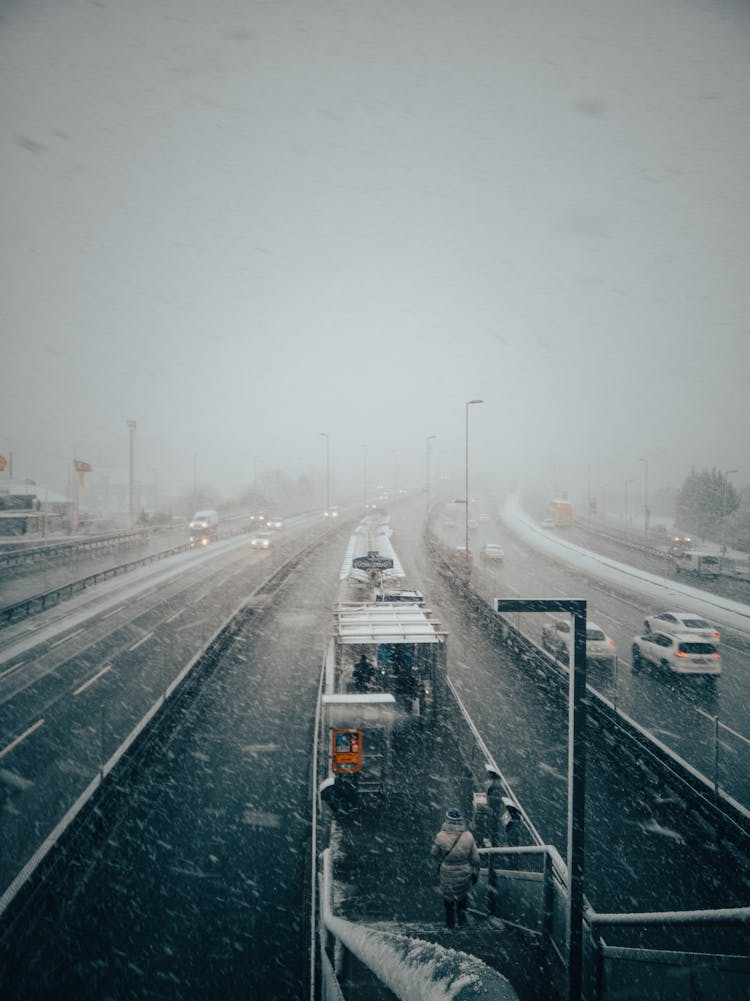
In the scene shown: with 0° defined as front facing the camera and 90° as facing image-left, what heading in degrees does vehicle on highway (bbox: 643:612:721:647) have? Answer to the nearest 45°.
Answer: approximately 135°

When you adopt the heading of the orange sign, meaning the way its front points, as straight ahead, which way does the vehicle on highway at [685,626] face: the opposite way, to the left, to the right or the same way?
the opposite way

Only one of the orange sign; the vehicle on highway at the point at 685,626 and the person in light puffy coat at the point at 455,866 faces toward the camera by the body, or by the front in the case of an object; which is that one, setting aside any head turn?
the orange sign

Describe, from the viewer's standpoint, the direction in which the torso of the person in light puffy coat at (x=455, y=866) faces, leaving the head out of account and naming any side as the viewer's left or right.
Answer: facing away from the viewer

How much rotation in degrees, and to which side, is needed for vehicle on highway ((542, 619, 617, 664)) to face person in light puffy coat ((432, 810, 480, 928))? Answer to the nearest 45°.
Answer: approximately 135° to its left

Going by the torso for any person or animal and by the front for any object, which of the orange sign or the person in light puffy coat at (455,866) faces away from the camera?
the person in light puffy coat

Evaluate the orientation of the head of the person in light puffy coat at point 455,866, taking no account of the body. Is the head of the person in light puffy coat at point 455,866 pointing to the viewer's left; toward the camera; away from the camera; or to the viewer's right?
away from the camera

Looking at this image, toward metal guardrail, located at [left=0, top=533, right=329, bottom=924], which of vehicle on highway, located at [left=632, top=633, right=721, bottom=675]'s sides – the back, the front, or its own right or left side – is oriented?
left

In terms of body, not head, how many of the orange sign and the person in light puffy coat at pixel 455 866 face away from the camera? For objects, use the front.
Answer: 1

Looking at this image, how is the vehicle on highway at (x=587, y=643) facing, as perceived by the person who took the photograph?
facing away from the viewer and to the left of the viewer
